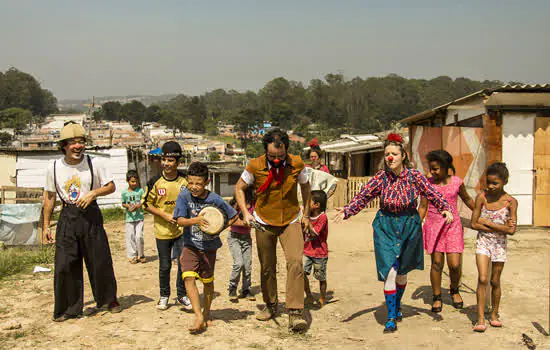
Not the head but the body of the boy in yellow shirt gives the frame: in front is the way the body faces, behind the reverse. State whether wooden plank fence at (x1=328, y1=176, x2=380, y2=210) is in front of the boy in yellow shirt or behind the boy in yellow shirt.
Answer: behind

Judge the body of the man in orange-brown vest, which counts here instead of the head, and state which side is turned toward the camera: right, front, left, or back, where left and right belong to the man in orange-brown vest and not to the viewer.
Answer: front

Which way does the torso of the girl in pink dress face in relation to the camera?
toward the camera

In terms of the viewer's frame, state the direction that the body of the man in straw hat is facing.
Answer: toward the camera

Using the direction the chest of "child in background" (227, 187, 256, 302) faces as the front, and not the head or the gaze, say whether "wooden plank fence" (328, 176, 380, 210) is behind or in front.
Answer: behind

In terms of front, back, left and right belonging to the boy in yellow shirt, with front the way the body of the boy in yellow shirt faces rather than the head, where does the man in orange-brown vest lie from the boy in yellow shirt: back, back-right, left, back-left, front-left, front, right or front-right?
front-left
